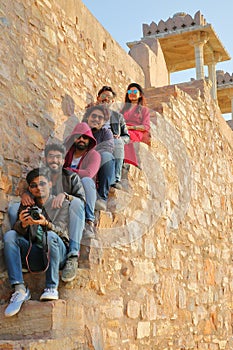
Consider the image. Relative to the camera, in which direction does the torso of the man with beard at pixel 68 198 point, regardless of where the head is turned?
toward the camera

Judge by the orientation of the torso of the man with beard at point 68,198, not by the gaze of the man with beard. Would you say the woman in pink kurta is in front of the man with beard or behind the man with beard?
behind

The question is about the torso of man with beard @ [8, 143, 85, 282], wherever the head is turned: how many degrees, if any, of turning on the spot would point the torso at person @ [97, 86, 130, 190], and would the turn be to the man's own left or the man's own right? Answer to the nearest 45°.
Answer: approximately 135° to the man's own left

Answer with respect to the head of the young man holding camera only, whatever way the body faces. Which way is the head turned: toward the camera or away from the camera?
toward the camera
